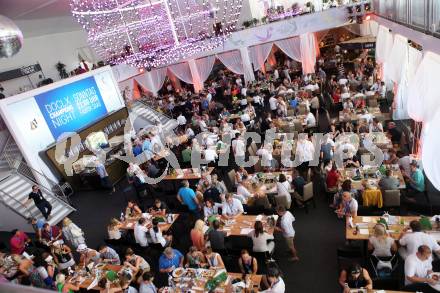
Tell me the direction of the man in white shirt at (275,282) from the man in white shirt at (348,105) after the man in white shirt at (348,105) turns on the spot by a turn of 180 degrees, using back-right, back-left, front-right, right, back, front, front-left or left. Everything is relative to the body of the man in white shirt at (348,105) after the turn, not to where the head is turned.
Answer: back

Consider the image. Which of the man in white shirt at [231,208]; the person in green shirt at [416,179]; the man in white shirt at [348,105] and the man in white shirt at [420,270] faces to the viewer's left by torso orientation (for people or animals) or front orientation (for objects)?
the person in green shirt

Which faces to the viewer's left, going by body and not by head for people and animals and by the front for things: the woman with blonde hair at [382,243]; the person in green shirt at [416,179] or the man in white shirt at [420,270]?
the person in green shirt

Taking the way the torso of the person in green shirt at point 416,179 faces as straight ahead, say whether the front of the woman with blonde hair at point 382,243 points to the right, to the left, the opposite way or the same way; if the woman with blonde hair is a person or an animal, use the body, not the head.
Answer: to the right

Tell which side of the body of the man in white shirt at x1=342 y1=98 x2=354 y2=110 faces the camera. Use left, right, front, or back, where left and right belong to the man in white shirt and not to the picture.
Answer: front

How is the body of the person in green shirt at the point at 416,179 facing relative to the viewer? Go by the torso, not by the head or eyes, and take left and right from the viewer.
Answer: facing to the left of the viewer

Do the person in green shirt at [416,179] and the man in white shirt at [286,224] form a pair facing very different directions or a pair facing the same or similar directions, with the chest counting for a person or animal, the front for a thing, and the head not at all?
same or similar directions

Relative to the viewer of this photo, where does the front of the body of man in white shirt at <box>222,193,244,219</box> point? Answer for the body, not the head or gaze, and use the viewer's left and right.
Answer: facing the viewer

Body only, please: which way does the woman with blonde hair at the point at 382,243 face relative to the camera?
away from the camera

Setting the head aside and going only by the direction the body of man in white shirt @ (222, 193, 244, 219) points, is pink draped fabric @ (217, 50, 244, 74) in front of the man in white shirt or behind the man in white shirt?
behind

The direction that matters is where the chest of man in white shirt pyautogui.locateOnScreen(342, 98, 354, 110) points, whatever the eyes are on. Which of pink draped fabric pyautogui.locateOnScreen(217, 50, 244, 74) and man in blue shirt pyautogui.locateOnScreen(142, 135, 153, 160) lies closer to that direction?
the man in blue shirt
